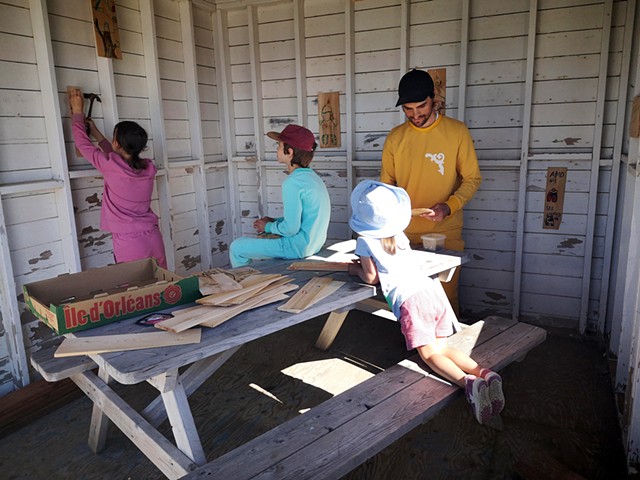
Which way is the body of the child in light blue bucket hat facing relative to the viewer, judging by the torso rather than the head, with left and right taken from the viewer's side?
facing away from the viewer and to the left of the viewer

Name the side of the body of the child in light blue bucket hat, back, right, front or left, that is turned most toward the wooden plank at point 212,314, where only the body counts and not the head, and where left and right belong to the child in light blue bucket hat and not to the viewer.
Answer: left

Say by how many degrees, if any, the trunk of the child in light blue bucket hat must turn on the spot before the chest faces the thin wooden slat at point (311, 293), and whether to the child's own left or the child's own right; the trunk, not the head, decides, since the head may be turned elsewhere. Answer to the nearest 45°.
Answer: approximately 45° to the child's own left

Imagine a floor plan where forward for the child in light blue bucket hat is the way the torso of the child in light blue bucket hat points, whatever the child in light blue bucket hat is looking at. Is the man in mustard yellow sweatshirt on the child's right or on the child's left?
on the child's right

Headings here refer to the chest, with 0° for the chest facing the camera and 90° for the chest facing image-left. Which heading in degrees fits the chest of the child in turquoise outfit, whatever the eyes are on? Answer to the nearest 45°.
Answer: approximately 90°

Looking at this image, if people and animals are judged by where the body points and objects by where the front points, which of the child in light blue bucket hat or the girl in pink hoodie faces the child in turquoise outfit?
the child in light blue bucket hat

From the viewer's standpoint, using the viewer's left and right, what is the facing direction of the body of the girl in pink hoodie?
facing away from the viewer and to the left of the viewer
